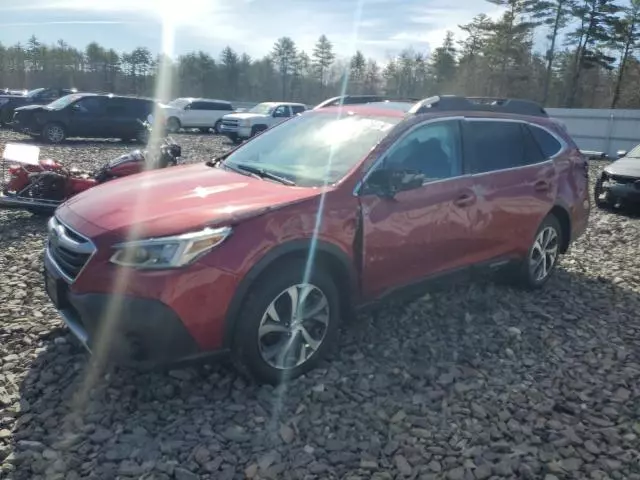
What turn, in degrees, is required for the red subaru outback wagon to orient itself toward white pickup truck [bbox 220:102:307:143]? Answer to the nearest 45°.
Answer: approximately 135° to its right

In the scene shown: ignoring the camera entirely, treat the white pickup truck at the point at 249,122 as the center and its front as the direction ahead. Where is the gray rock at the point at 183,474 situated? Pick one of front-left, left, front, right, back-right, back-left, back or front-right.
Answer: front-left

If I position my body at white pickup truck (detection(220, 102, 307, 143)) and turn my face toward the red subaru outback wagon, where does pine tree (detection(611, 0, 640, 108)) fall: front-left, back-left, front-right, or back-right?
back-left

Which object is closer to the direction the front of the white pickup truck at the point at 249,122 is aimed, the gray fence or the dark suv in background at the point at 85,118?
the dark suv in background

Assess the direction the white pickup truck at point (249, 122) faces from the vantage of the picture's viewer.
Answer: facing the viewer and to the left of the viewer

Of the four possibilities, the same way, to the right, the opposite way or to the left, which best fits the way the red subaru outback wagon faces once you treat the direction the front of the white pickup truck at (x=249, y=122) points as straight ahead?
the same way

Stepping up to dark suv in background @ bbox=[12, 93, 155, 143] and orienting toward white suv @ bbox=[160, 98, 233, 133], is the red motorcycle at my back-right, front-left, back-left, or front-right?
back-right

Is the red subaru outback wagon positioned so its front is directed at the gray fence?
no

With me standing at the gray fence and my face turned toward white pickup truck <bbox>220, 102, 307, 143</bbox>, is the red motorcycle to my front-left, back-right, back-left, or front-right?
front-left

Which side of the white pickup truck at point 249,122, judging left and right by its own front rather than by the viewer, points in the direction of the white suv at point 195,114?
right

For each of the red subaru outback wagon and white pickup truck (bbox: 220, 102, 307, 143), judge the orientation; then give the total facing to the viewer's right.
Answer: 0

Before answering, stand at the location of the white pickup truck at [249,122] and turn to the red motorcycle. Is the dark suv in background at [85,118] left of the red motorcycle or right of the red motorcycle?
right

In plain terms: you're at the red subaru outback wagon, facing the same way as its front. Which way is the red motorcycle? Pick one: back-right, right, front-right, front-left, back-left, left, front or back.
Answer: right

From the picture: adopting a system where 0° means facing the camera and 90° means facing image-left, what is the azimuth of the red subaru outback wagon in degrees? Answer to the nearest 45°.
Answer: approximately 45°

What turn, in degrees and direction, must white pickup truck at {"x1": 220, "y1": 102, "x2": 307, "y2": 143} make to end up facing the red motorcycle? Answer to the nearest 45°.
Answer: approximately 45° to its left
